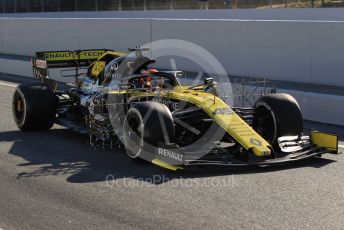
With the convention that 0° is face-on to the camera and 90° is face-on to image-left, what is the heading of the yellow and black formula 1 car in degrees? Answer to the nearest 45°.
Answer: approximately 315°
